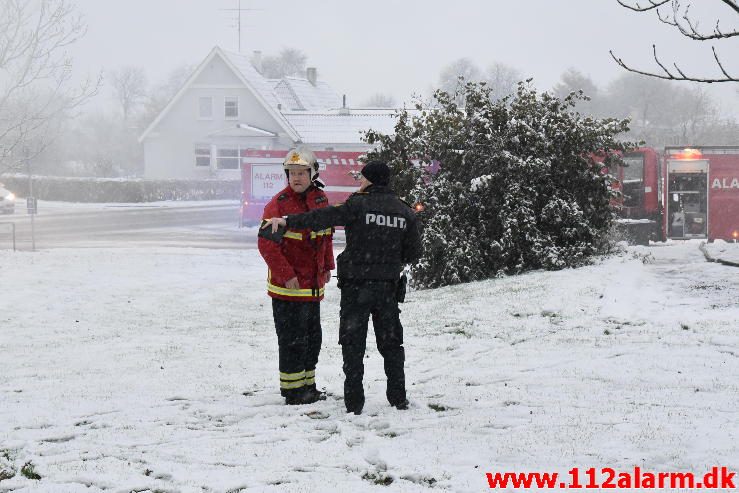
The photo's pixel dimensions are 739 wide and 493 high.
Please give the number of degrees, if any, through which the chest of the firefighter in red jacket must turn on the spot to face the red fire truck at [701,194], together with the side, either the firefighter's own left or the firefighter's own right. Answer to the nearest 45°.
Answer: approximately 90° to the firefighter's own left

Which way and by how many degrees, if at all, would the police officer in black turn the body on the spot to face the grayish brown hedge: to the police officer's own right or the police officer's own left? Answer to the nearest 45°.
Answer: approximately 45° to the police officer's own right

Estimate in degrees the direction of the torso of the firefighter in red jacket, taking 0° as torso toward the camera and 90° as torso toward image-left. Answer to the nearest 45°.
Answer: approximately 315°

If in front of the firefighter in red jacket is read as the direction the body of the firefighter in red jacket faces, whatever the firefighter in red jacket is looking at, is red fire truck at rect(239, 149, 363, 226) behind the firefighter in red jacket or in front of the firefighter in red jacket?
behind

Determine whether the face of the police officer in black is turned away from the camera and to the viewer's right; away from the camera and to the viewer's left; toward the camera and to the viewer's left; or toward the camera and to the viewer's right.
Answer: away from the camera and to the viewer's left

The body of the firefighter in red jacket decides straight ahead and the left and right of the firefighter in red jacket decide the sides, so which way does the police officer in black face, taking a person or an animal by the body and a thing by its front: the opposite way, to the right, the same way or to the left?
the opposite way

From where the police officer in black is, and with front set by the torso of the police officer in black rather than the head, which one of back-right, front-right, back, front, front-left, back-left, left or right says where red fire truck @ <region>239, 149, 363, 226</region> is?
front-right

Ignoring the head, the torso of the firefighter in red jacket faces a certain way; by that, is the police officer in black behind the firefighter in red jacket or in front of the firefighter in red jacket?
in front

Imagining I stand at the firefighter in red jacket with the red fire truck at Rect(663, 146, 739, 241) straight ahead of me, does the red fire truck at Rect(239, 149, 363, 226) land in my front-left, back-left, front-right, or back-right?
front-left

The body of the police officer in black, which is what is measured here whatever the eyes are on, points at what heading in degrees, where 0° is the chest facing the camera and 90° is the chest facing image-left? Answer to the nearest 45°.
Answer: approximately 135°
